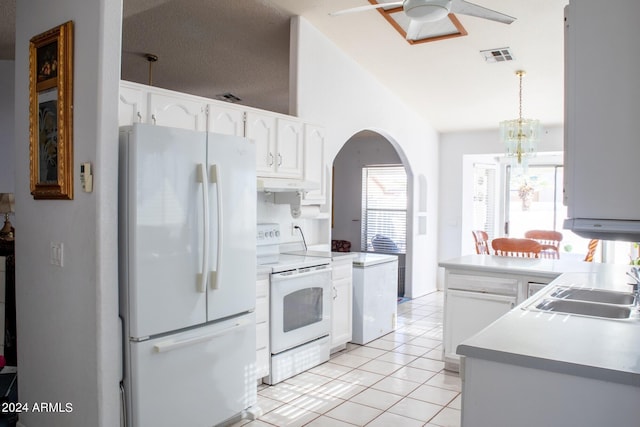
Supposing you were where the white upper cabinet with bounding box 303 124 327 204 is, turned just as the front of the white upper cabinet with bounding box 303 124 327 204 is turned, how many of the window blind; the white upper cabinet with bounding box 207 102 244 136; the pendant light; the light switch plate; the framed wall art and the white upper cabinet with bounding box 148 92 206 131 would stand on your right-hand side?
4

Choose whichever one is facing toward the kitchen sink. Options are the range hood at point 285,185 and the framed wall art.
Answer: the range hood

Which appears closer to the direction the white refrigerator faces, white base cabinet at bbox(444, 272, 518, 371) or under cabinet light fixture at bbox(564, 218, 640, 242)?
the under cabinet light fixture

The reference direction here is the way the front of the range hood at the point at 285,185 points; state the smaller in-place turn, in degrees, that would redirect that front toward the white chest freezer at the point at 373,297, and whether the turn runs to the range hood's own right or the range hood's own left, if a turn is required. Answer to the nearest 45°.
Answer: approximately 90° to the range hood's own left

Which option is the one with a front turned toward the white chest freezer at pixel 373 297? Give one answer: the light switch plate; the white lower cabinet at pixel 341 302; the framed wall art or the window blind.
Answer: the window blind

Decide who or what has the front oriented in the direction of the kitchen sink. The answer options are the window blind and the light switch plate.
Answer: the window blind

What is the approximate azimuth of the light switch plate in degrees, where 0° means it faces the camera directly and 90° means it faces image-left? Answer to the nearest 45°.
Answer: approximately 45°

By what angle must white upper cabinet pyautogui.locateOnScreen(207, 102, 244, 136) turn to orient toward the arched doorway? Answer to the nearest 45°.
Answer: approximately 90° to its left

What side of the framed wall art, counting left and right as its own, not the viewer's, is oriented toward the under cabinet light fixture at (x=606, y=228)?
left

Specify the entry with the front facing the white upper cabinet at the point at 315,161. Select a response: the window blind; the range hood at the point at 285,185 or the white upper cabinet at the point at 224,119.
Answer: the window blind

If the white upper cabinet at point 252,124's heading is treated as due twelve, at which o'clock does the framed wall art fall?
The framed wall art is roughly at 3 o'clock from the white upper cabinet.

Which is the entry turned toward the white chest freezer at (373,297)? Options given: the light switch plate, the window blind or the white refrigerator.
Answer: the window blind

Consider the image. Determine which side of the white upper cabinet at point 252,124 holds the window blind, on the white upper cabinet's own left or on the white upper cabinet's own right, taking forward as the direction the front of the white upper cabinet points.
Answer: on the white upper cabinet's own left

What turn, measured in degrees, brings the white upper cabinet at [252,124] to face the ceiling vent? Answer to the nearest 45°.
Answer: approximately 45° to its left

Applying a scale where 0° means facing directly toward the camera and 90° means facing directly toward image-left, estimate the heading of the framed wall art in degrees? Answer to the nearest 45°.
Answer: approximately 45°
